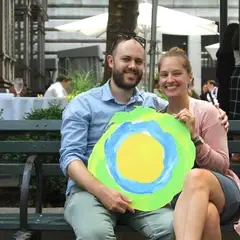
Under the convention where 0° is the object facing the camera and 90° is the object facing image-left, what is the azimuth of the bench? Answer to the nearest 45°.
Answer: approximately 0°

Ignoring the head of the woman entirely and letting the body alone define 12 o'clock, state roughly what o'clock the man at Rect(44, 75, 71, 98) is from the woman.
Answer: The man is roughly at 4 o'clock from the woman.

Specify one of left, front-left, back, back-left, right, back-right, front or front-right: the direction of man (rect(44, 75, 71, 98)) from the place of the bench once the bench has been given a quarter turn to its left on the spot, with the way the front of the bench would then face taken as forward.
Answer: left

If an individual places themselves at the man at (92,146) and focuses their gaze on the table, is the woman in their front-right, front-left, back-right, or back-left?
back-right

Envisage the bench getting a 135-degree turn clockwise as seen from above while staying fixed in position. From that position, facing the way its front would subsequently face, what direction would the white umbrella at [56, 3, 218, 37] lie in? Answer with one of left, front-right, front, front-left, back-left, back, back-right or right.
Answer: front-right

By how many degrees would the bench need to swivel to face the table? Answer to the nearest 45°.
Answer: approximately 180°
